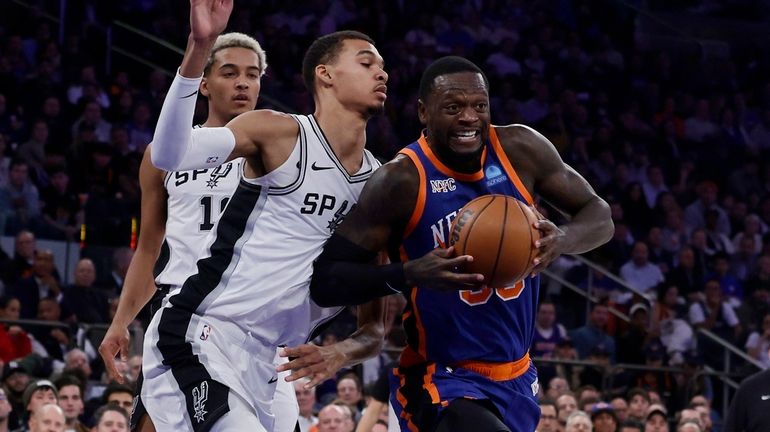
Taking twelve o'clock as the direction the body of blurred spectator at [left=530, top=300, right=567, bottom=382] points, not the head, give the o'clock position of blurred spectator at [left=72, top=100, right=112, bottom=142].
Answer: blurred spectator at [left=72, top=100, right=112, bottom=142] is roughly at 3 o'clock from blurred spectator at [left=530, top=300, right=567, bottom=382].

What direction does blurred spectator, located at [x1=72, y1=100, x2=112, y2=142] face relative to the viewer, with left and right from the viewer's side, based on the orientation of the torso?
facing the viewer

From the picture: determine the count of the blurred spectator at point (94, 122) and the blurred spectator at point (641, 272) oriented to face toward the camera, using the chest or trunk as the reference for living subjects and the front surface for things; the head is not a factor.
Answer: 2

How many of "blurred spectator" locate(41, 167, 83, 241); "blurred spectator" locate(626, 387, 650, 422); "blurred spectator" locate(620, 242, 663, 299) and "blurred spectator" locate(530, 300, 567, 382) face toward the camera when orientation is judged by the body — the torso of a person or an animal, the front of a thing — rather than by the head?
4

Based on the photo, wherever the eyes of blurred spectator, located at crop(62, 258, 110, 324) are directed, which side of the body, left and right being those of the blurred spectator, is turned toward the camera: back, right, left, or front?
front

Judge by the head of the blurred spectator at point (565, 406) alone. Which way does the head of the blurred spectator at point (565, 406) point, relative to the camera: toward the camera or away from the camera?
toward the camera

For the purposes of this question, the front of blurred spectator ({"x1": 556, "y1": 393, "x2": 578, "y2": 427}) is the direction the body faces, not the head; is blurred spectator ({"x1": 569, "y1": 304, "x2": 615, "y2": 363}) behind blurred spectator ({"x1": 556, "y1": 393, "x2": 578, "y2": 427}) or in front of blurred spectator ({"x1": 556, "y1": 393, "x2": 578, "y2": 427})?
behind

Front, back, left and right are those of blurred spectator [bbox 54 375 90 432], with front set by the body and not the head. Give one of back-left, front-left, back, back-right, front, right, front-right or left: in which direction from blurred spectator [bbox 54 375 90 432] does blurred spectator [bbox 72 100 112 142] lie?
back

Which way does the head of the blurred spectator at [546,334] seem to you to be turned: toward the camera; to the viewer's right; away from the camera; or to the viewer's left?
toward the camera

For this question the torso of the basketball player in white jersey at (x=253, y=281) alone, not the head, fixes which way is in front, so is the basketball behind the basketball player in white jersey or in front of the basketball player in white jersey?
in front

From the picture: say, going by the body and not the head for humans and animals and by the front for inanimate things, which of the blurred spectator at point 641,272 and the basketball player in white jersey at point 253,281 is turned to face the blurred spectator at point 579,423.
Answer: the blurred spectator at point 641,272

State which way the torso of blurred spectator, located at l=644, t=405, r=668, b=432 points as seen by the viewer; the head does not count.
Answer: toward the camera

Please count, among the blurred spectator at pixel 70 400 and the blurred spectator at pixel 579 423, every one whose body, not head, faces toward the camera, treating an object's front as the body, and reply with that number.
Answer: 2

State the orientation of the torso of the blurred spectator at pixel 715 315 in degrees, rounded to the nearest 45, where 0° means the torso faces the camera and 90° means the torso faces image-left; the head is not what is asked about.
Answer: approximately 0°

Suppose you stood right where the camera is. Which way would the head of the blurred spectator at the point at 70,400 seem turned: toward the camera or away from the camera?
toward the camera

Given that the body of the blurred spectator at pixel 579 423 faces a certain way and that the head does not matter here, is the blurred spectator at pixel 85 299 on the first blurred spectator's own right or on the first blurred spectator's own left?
on the first blurred spectator's own right

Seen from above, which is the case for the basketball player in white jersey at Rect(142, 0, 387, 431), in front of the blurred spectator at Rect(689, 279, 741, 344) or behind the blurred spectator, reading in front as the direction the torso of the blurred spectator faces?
in front

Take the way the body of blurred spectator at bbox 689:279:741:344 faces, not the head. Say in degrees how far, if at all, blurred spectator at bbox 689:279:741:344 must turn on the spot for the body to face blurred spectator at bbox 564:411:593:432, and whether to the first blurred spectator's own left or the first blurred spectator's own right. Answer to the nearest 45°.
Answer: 0° — they already face them

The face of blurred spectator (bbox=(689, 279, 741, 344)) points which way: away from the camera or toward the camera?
toward the camera
